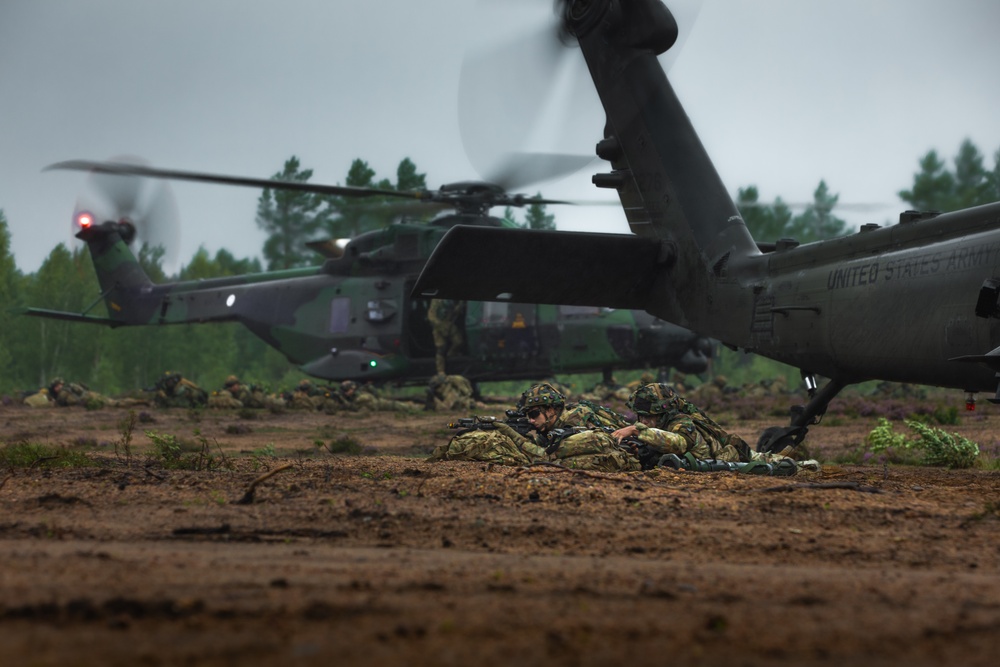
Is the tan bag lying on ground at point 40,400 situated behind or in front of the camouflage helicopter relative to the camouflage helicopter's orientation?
behind

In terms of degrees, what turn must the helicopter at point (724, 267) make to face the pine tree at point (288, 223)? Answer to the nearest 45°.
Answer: approximately 180°

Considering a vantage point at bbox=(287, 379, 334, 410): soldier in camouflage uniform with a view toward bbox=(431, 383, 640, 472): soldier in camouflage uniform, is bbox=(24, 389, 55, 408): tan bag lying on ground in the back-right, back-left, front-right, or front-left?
back-right

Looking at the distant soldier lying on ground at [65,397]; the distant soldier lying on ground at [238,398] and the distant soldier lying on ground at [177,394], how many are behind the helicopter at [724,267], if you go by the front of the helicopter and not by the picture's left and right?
3

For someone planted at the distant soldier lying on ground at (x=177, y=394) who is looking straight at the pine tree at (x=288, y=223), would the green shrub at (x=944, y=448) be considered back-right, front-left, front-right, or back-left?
back-right

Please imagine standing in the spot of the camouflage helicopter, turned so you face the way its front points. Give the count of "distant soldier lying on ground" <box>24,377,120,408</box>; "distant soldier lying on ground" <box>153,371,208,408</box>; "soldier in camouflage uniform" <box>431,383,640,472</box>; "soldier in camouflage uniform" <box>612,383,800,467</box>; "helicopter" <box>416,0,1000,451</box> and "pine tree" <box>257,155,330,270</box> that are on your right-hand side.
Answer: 3

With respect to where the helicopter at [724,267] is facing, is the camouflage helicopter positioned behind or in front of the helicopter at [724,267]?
behind

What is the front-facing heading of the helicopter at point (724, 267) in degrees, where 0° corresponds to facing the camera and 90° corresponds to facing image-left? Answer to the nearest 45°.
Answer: approximately 315°

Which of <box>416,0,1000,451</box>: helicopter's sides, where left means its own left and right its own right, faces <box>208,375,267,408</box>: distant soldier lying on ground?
back

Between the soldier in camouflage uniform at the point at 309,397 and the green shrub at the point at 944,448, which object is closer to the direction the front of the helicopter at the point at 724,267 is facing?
the green shrub

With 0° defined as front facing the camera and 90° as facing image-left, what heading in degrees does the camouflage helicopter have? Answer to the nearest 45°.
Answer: approximately 270°

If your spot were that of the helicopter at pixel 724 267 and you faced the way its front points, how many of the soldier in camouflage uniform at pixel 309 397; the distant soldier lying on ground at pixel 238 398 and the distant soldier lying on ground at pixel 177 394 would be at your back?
3

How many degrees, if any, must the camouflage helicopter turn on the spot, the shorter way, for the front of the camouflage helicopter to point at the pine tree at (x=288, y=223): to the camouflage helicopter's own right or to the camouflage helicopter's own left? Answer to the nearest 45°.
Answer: approximately 90° to the camouflage helicopter's own left
